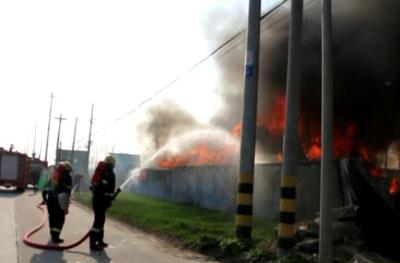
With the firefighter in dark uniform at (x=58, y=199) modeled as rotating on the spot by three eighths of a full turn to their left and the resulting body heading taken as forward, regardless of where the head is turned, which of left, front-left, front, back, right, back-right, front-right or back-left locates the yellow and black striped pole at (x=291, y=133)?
back

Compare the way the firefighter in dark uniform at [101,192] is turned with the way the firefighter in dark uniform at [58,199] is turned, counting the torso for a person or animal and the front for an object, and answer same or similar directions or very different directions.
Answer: same or similar directions

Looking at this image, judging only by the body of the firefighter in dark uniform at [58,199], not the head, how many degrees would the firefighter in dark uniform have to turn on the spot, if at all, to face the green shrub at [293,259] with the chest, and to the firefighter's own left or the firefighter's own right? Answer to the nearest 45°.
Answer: approximately 45° to the firefighter's own right

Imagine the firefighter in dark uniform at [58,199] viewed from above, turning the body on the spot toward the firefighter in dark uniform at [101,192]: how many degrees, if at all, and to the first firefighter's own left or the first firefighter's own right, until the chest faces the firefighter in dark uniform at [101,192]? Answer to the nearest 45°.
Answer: approximately 45° to the first firefighter's own right

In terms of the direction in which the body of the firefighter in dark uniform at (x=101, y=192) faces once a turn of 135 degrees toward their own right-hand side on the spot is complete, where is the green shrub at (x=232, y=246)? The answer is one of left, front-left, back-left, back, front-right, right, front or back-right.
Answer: back-left

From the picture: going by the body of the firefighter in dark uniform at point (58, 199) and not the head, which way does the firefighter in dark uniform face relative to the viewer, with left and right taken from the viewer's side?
facing to the right of the viewer

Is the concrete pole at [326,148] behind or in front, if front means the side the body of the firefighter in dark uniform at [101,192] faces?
in front

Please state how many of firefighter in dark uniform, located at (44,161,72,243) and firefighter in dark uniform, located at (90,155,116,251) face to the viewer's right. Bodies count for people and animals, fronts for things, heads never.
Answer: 2

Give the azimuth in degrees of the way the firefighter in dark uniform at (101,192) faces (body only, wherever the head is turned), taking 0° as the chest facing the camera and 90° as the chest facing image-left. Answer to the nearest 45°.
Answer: approximately 270°

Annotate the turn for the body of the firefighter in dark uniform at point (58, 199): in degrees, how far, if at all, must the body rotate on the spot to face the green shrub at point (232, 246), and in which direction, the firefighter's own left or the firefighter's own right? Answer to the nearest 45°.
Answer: approximately 45° to the firefighter's own right

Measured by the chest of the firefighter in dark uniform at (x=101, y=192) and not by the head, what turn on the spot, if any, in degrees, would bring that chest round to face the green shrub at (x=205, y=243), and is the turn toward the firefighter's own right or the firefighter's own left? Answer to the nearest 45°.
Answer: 0° — they already face it

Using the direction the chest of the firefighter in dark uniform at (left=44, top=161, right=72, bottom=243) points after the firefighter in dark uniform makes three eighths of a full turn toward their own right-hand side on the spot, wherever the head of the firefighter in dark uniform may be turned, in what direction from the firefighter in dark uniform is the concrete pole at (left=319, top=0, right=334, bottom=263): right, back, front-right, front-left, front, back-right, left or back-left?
left

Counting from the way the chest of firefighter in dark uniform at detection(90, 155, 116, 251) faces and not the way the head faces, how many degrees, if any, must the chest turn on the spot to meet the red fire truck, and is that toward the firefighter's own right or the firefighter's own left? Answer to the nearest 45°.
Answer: approximately 90° to the firefighter's own left

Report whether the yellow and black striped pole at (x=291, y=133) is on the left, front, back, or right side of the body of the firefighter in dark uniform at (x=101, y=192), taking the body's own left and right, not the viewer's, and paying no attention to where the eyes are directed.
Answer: front
